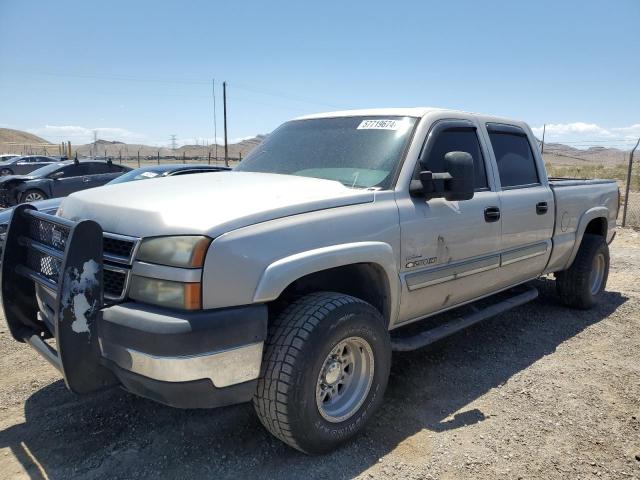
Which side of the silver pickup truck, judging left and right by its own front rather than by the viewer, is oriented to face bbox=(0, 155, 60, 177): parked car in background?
right

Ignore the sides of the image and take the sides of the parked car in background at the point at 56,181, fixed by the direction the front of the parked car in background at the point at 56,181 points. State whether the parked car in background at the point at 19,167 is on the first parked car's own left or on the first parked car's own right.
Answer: on the first parked car's own right

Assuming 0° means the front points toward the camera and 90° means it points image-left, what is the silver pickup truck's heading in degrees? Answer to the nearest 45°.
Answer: approximately 45°
